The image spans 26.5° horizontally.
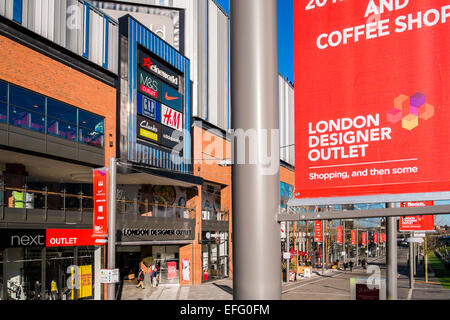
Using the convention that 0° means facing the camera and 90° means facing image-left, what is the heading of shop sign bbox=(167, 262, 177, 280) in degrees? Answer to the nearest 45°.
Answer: approximately 0°

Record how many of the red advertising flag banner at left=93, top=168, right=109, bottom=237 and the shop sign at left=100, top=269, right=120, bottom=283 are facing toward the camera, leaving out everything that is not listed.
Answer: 2

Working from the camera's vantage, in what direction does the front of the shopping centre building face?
facing the viewer and to the right of the viewer

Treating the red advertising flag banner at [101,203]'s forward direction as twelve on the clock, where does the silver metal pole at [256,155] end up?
The silver metal pole is roughly at 12 o'clock from the red advertising flag banner.

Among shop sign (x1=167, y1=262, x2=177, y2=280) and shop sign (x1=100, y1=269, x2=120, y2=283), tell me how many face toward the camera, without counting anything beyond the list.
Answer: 2

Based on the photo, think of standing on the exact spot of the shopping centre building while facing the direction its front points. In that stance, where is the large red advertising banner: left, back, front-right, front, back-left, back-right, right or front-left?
front-right

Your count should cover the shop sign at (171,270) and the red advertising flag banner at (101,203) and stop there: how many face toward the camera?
2
